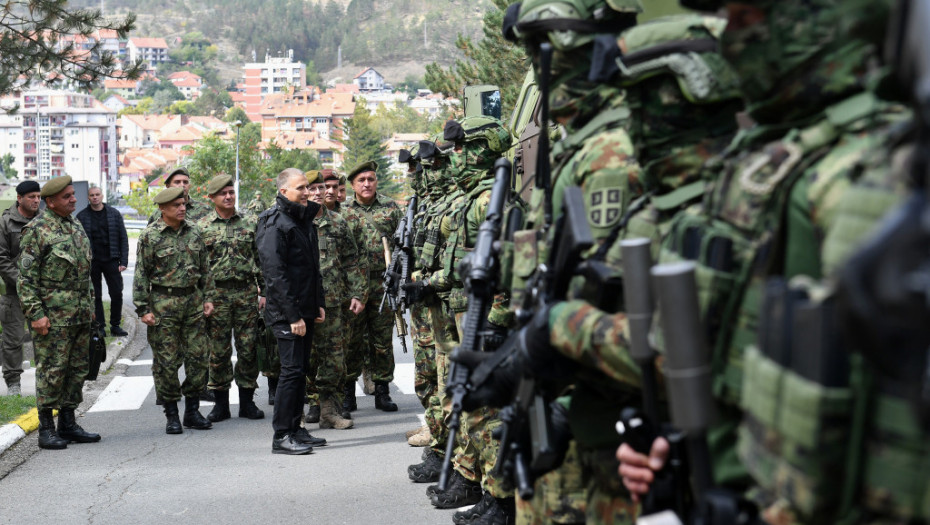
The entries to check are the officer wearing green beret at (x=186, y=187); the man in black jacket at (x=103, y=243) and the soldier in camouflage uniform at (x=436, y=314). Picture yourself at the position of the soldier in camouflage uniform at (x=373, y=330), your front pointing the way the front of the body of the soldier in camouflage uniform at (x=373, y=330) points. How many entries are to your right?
2

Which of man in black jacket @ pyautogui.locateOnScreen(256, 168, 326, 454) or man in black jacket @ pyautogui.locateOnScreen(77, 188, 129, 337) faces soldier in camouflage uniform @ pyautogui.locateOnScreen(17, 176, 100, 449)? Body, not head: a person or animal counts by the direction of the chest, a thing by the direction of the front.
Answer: man in black jacket @ pyautogui.locateOnScreen(77, 188, 129, 337)

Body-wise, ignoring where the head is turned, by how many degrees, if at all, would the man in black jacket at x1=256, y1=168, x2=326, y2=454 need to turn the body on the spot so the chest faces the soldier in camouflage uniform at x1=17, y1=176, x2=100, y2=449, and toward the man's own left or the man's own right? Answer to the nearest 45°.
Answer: approximately 180°

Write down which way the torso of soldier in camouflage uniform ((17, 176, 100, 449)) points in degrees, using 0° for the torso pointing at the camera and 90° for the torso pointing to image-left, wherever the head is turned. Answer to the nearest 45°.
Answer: approximately 315°

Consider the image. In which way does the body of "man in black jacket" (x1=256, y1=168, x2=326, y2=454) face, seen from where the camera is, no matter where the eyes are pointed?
to the viewer's right

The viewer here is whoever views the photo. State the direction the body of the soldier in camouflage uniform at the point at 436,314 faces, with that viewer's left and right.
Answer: facing to the left of the viewer

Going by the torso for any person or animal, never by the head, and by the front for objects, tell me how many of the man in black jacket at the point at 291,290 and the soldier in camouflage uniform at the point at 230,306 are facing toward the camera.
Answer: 1

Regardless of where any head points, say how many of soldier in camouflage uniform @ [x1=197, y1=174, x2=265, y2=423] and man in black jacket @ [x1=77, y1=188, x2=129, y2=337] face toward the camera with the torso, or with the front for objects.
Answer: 2

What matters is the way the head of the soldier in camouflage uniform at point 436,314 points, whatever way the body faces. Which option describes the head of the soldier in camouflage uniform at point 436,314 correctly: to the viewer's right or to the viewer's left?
to the viewer's left

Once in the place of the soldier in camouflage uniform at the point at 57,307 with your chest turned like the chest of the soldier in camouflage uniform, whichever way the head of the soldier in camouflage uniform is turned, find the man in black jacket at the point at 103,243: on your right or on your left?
on your left
